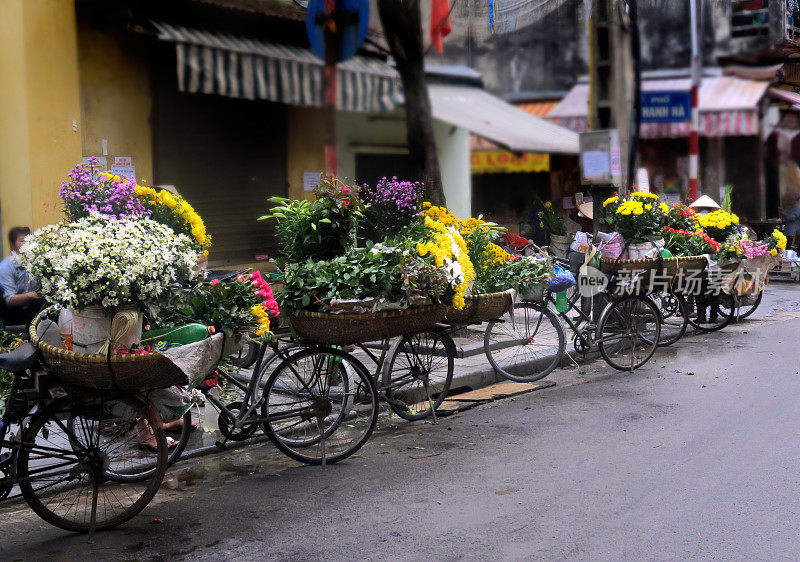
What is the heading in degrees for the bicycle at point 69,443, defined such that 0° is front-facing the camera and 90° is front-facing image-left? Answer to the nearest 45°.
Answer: approximately 90°

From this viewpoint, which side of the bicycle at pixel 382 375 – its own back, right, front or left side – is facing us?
left

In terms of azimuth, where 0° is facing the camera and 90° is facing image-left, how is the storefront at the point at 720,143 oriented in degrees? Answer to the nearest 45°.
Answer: approximately 0°

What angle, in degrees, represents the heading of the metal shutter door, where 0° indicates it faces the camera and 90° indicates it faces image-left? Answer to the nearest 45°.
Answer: approximately 315°

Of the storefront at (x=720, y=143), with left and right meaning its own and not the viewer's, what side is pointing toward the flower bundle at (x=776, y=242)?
front

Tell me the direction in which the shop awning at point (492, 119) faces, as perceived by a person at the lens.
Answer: facing the viewer and to the right of the viewer

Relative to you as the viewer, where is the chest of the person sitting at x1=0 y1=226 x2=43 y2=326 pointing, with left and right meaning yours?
facing to the right of the viewer

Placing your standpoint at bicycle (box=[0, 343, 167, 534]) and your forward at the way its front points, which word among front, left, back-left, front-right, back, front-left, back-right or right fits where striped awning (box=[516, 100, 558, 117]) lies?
back-right

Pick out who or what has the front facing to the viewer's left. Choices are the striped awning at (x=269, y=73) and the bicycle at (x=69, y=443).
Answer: the bicycle

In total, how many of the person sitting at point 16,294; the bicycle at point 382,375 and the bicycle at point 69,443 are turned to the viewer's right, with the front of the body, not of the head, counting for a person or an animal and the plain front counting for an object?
1

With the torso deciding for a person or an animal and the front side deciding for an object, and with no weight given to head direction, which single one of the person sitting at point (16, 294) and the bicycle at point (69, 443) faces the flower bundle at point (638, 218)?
the person sitting

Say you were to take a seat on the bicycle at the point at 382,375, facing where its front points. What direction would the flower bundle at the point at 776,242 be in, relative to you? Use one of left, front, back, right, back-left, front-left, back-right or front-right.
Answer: back-right

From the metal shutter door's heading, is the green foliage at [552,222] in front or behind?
in front

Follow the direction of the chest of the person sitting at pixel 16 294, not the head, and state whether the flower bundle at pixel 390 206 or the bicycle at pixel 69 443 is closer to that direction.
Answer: the flower bundle
